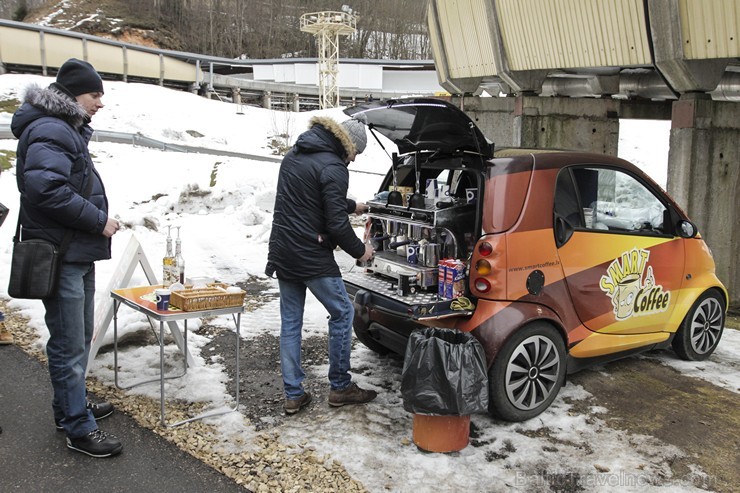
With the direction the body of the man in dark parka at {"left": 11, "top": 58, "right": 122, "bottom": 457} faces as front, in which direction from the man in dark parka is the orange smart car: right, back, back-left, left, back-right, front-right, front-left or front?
front

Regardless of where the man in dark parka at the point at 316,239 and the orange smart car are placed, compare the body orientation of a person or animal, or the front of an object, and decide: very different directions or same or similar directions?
same or similar directions

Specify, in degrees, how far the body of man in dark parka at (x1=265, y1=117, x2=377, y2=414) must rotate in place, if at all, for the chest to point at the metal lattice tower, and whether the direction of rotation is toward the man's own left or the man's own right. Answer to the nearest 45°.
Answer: approximately 45° to the man's own left

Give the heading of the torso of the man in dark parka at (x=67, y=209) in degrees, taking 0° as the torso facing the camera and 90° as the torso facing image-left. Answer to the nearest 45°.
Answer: approximately 270°

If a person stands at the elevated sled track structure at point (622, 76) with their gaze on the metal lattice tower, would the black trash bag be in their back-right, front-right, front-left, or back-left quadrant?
back-left

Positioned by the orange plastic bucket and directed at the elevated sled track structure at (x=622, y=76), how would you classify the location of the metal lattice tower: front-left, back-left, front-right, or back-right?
front-left

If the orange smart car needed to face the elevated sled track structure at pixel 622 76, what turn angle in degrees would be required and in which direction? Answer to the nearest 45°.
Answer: approximately 45° to its left

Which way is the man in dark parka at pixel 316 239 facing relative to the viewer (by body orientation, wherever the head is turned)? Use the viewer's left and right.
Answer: facing away from the viewer and to the right of the viewer

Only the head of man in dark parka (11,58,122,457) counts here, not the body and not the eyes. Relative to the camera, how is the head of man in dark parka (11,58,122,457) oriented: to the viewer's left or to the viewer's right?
to the viewer's right

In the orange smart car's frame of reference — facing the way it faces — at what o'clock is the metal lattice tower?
The metal lattice tower is roughly at 10 o'clock from the orange smart car.

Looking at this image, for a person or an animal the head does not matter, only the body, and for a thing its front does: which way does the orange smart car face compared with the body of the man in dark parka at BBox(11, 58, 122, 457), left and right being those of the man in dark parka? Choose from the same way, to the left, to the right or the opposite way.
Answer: the same way

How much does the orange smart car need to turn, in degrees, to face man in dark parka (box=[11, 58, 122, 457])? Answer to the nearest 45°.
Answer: approximately 180°

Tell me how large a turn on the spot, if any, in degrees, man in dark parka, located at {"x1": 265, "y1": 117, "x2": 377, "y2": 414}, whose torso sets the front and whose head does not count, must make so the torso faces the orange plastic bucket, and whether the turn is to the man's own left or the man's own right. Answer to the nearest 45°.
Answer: approximately 90° to the man's own right

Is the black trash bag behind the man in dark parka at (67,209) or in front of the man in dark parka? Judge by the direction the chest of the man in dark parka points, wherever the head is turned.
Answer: in front

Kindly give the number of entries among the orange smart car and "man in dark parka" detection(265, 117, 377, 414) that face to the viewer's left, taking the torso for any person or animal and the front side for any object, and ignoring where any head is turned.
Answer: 0

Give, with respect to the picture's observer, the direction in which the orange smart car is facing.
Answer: facing away from the viewer and to the right of the viewer
